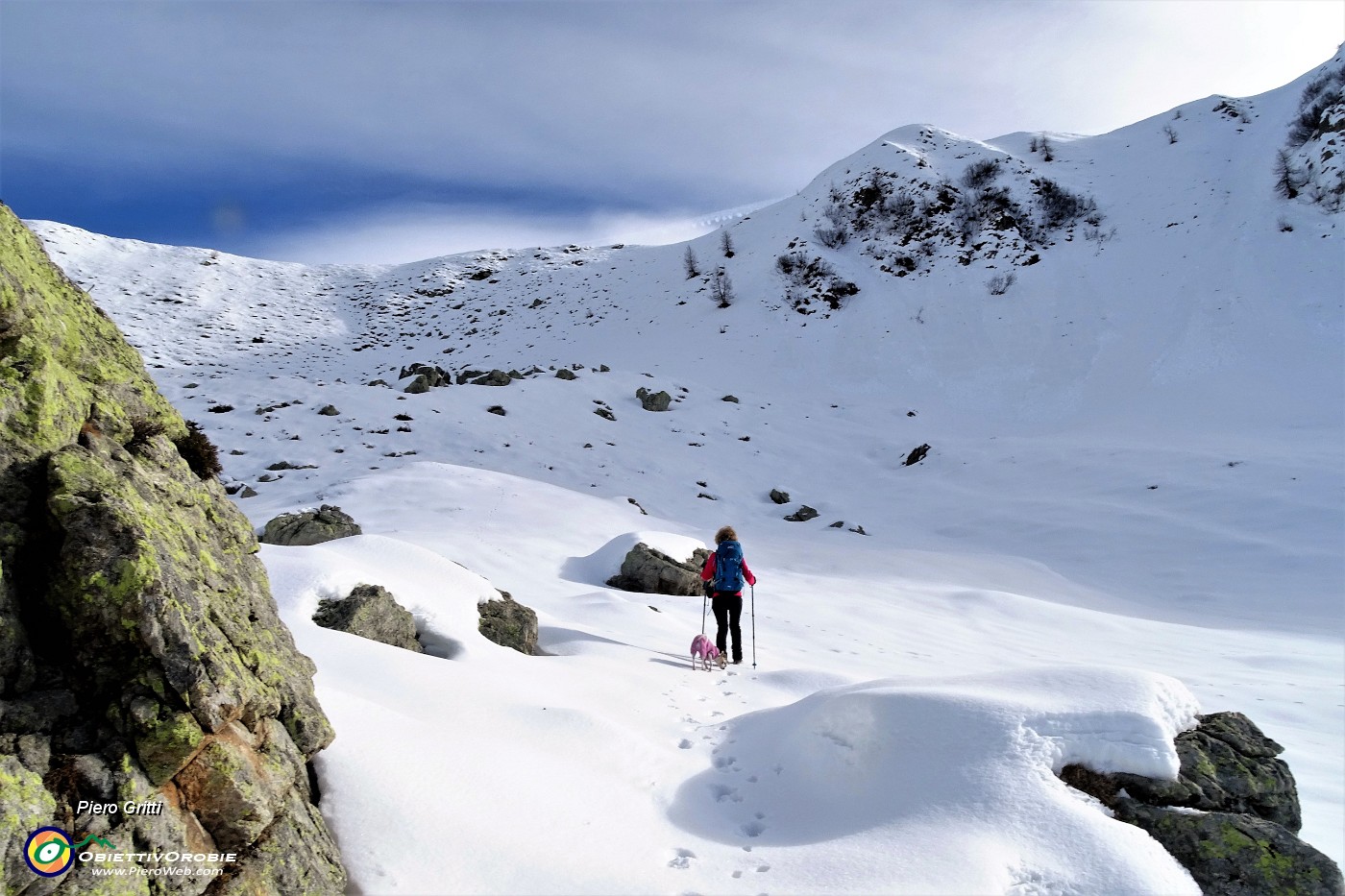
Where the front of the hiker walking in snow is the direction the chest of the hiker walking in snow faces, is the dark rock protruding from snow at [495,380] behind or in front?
in front

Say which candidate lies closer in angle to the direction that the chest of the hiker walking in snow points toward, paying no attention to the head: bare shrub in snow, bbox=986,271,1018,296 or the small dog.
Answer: the bare shrub in snow

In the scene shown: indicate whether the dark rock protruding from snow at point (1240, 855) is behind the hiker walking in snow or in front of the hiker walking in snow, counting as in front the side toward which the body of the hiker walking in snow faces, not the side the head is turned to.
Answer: behind

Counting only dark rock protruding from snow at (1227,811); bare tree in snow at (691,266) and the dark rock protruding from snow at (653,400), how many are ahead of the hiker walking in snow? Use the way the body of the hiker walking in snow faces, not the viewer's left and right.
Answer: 2

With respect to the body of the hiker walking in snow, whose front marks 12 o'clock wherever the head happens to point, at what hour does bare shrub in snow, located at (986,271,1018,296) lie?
The bare shrub in snow is roughly at 1 o'clock from the hiker walking in snow.

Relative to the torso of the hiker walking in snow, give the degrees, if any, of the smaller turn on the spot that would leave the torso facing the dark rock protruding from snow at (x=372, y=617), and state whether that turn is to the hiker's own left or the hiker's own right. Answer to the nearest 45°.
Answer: approximately 135° to the hiker's own left

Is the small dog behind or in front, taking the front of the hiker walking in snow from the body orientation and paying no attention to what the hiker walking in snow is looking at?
behind

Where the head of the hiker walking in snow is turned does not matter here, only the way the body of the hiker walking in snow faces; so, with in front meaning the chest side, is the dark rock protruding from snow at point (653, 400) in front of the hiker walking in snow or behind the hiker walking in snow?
in front

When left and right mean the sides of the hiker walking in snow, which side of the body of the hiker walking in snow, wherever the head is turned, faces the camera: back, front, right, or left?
back
